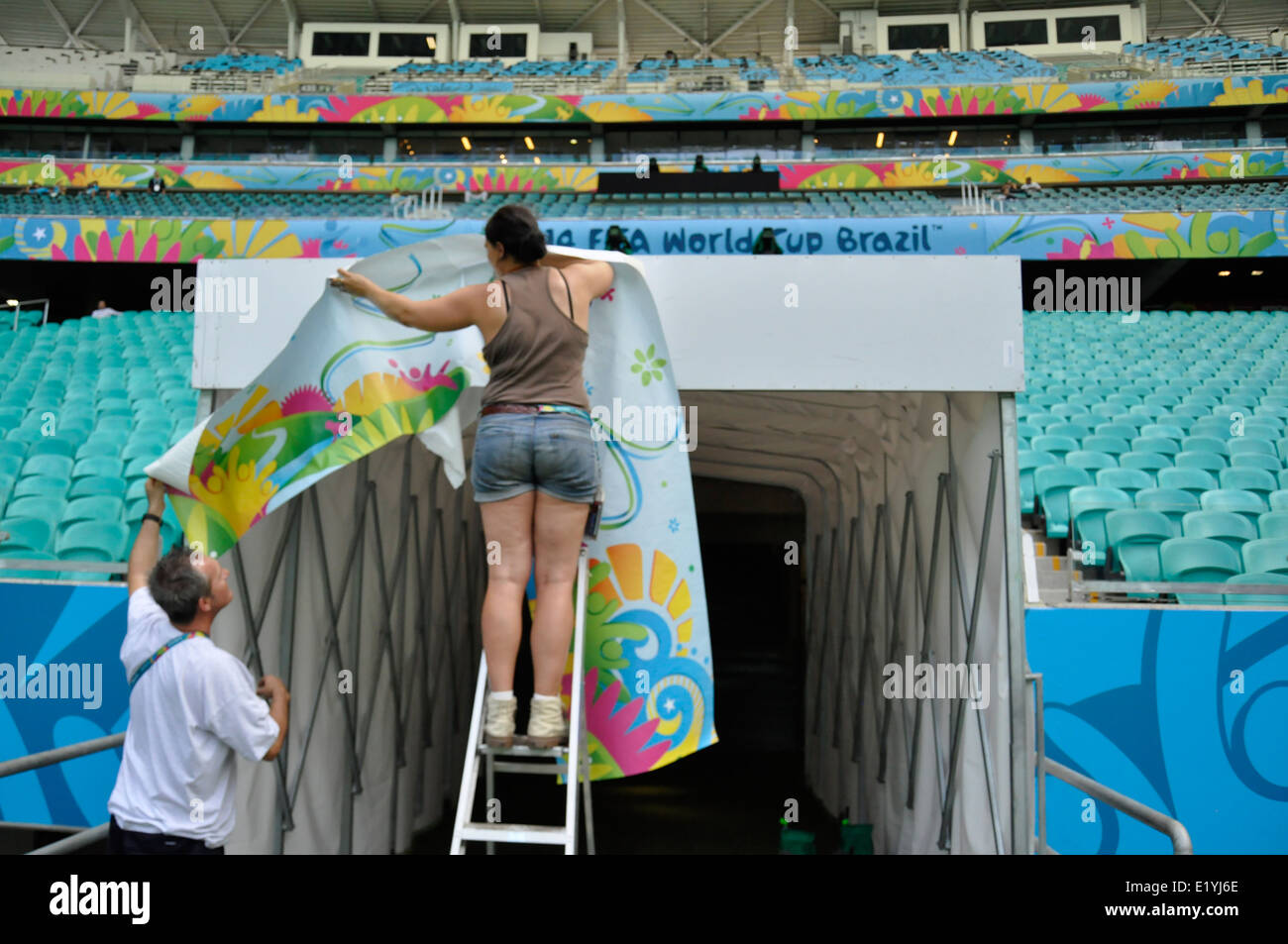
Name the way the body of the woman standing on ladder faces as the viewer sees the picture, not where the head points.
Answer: away from the camera

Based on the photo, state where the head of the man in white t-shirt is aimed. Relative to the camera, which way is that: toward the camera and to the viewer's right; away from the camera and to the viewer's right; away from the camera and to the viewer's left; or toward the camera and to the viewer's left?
away from the camera and to the viewer's right

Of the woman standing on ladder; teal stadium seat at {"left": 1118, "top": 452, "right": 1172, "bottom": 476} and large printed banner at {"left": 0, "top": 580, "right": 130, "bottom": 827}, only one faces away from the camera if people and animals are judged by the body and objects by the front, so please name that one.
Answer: the woman standing on ladder

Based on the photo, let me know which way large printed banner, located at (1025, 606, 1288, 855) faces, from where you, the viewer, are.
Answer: facing the viewer

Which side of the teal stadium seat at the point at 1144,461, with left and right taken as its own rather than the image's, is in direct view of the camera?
front

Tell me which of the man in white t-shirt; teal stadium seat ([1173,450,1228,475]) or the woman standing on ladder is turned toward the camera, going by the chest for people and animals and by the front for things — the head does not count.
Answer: the teal stadium seat

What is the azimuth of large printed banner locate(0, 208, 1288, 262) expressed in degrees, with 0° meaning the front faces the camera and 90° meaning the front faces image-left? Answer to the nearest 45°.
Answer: approximately 0°

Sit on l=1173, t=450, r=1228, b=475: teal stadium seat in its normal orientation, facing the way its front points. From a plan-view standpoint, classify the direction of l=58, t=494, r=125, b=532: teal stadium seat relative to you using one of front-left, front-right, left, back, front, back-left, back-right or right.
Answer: front-right

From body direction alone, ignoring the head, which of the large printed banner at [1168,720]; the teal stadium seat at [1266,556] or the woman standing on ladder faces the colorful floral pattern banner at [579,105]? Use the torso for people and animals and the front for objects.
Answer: the woman standing on ladder
